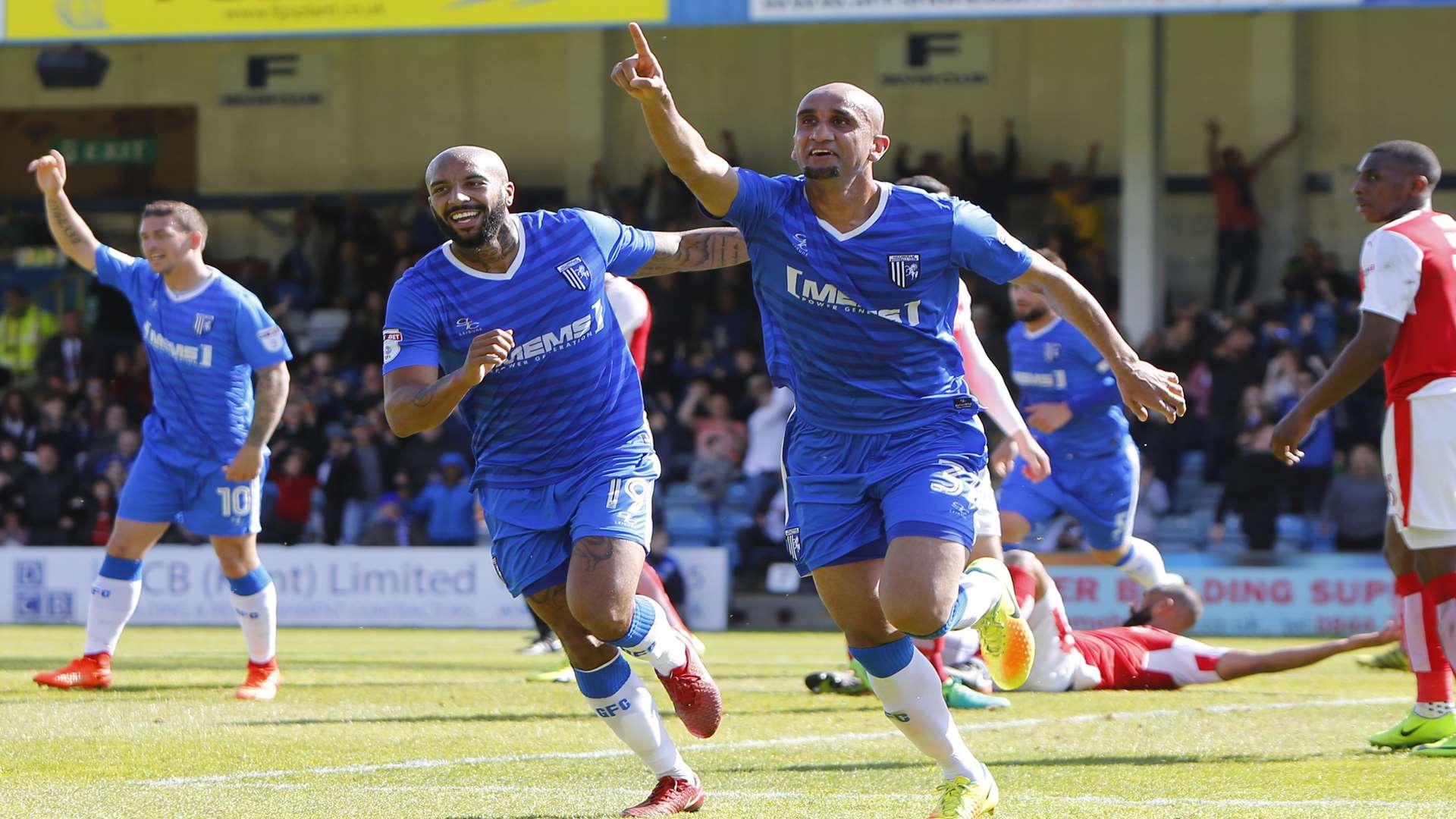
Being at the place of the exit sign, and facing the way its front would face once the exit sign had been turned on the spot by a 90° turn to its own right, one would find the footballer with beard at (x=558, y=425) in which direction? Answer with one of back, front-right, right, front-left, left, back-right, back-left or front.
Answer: left

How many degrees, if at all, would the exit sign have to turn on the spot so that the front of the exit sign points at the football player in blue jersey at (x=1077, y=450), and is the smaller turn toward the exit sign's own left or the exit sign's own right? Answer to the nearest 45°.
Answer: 0° — it already faces them

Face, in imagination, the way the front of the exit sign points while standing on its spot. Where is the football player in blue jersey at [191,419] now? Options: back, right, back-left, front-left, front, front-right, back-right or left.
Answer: front

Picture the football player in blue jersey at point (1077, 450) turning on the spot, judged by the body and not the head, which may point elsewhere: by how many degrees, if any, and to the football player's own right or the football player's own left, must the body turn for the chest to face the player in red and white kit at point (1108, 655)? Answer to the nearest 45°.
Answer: approximately 45° to the football player's own left

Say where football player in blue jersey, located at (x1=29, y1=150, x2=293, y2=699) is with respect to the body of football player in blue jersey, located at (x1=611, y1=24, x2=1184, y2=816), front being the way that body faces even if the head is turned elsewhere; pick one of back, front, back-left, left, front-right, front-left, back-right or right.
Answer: back-right

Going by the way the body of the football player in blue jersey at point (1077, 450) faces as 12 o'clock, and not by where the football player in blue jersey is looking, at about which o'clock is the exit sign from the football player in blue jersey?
The exit sign is roughly at 3 o'clock from the football player in blue jersey.

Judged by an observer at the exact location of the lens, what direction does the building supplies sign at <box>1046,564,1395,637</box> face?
facing the viewer

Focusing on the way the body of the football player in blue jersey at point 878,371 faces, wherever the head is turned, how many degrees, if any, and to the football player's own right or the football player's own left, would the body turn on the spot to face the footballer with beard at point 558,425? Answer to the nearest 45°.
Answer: approximately 90° to the football player's own right

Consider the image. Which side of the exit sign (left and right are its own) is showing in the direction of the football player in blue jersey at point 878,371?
front

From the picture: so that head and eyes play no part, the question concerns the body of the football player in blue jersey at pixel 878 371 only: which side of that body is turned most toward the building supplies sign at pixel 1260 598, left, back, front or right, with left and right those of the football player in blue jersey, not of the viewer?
back

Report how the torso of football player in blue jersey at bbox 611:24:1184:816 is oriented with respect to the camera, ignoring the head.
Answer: toward the camera

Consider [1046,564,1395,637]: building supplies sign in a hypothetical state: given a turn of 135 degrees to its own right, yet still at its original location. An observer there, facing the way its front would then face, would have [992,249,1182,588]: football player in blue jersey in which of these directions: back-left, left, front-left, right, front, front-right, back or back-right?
back-left

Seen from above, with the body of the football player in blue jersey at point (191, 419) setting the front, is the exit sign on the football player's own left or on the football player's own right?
on the football player's own right

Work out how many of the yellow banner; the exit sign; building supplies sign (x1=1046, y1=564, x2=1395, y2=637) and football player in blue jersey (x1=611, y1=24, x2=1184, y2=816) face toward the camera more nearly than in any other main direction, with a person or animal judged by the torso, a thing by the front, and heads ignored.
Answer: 4
